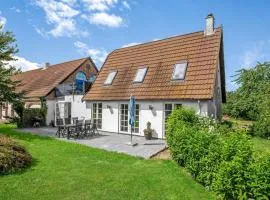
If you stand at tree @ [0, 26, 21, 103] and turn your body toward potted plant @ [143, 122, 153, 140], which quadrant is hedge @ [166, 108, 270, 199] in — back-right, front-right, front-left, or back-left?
front-right

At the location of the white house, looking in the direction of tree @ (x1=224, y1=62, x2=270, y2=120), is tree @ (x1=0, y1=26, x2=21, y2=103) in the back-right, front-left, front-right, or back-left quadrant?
back-left

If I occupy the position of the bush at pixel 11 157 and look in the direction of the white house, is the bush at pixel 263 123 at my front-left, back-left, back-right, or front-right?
front-right
